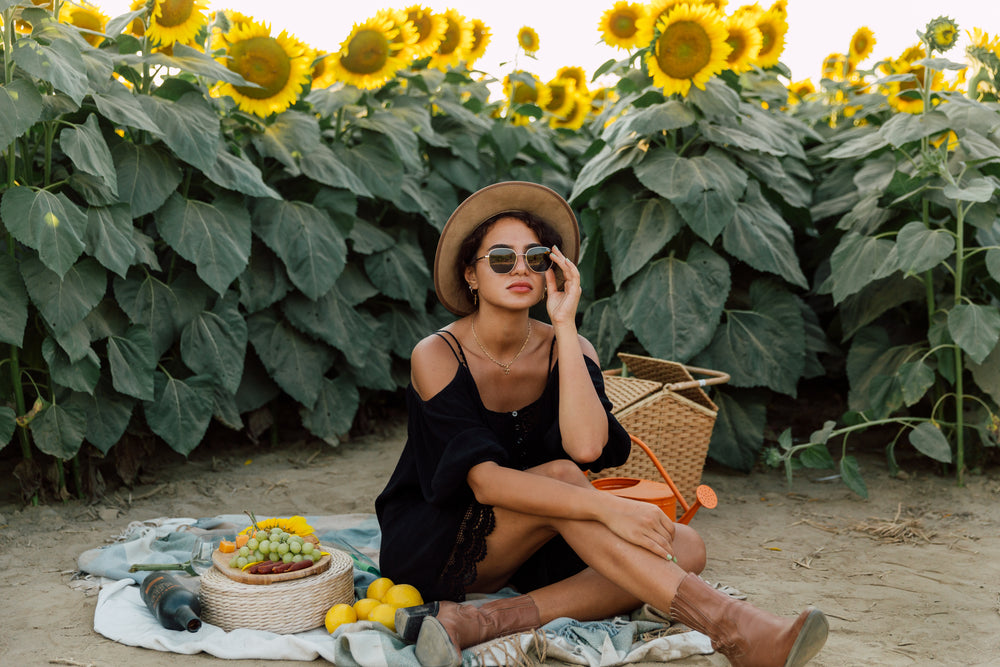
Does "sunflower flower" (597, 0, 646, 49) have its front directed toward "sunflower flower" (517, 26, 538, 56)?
no

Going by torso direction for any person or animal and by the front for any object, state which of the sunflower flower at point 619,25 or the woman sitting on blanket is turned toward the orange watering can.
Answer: the sunflower flower

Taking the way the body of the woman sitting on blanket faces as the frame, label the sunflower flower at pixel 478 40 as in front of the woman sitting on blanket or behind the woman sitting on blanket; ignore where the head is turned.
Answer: behind

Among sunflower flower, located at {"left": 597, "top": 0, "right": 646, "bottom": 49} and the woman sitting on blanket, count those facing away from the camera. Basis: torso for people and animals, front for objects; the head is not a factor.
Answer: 0

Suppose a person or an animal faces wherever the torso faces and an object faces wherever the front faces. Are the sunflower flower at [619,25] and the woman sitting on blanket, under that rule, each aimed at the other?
no

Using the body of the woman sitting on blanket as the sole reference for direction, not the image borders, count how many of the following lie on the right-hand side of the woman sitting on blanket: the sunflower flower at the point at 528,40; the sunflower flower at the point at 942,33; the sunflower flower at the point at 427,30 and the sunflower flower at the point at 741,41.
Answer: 0

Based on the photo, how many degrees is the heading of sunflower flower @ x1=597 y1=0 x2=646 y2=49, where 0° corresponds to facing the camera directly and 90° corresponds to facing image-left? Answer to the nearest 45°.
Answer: approximately 0°

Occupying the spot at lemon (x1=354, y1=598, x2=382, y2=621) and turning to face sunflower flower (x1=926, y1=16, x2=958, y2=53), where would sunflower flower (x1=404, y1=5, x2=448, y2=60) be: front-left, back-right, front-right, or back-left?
front-left

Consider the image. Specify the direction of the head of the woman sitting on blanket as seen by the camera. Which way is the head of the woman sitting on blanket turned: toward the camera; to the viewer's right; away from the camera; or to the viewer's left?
toward the camera

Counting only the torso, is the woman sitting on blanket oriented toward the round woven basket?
no

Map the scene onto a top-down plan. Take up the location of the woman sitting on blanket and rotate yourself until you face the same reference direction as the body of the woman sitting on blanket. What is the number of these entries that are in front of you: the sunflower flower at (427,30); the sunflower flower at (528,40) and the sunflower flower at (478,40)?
0

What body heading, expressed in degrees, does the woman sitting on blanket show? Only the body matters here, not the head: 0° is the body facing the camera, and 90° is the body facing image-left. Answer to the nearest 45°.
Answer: approximately 315°

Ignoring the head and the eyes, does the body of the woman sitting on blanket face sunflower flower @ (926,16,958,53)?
no

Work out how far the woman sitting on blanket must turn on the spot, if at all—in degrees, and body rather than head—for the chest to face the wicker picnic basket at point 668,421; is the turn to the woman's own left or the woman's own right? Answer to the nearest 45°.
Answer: approximately 90° to the woman's own left
